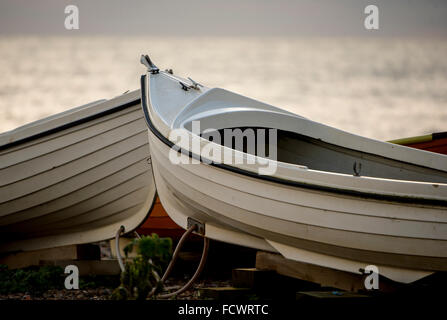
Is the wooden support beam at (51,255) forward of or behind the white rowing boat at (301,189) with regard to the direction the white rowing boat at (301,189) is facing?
forward

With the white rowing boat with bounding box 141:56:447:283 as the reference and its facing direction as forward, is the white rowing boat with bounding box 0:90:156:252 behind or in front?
in front
